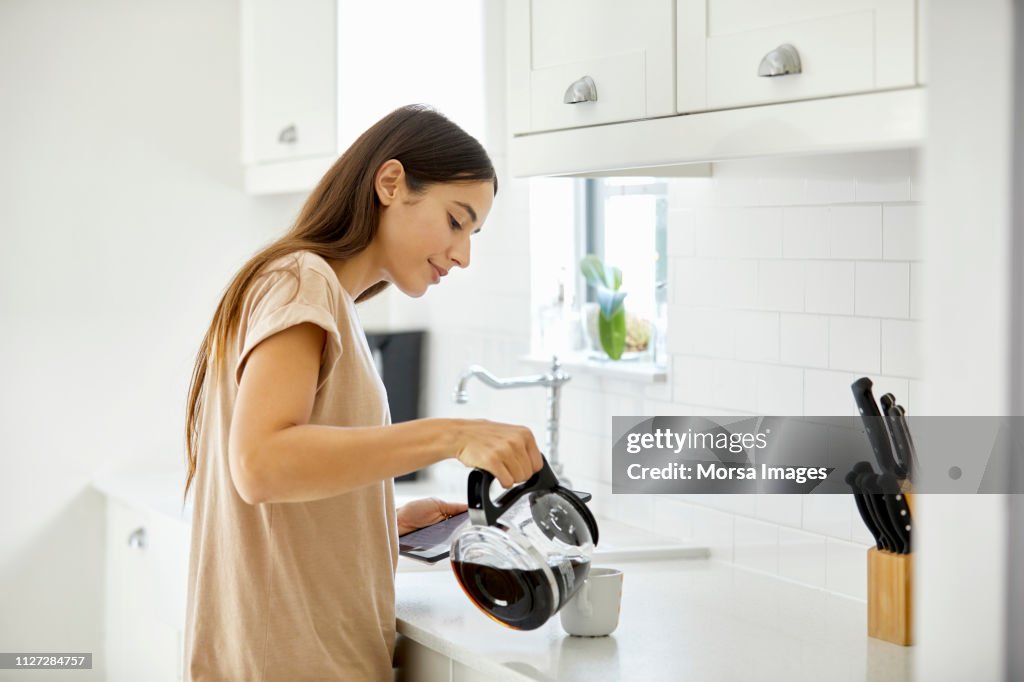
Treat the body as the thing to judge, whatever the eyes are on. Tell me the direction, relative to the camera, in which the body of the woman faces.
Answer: to the viewer's right

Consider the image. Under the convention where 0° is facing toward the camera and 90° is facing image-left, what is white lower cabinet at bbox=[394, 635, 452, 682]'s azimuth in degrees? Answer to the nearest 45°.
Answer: approximately 45°

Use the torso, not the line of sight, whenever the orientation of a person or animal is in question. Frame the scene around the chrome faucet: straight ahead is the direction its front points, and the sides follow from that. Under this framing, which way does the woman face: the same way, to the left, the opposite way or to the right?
the opposite way

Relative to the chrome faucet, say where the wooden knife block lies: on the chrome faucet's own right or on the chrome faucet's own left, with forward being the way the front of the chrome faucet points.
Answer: on the chrome faucet's own left

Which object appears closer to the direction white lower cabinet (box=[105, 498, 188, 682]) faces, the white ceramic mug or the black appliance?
the white ceramic mug

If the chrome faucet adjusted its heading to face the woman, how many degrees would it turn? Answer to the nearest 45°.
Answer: approximately 90° to its left

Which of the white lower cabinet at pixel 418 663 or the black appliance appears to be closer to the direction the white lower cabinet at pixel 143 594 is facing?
the white lower cabinet

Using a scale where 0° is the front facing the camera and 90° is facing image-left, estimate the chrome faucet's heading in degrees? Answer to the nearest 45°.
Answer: approximately 90°

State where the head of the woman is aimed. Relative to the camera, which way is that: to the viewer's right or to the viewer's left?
to the viewer's right

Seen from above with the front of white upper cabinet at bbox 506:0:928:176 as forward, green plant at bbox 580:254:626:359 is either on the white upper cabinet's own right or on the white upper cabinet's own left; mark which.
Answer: on the white upper cabinet's own right

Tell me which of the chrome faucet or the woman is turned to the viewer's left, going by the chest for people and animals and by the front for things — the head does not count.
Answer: the chrome faucet
